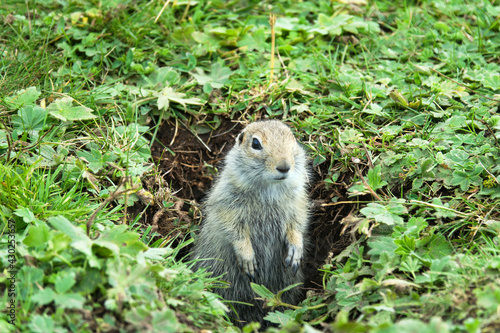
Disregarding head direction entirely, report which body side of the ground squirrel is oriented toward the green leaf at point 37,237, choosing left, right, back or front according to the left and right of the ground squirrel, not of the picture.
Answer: right

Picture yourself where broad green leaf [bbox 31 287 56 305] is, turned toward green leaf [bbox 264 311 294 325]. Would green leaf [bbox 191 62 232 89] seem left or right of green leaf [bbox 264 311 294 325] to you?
left

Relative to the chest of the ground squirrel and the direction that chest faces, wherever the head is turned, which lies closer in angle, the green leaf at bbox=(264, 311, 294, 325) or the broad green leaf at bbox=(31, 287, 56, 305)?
the green leaf

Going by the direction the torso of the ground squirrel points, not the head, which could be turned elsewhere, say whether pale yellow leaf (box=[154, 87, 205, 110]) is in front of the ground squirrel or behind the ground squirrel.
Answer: behind

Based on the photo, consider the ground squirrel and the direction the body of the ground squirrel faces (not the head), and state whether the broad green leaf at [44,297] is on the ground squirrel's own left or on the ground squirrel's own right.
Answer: on the ground squirrel's own right

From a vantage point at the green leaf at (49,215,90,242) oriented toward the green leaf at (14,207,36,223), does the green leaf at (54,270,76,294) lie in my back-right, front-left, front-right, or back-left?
back-left

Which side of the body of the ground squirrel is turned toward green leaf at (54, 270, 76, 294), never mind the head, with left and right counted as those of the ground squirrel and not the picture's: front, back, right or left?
right

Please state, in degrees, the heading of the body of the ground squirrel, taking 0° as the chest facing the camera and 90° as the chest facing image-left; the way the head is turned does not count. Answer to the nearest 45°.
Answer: approximately 315°

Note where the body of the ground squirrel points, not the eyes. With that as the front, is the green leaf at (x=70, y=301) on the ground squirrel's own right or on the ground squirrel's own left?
on the ground squirrel's own right

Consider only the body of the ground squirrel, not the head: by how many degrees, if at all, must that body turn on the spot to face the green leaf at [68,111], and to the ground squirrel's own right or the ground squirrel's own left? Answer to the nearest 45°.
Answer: approximately 180°

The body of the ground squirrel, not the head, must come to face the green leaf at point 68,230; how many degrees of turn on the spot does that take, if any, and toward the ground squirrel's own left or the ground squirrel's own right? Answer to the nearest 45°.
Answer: approximately 90° to the ground squirrel's own right

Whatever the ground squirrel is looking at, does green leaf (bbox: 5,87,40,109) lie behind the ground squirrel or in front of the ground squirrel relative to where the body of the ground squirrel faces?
behind
